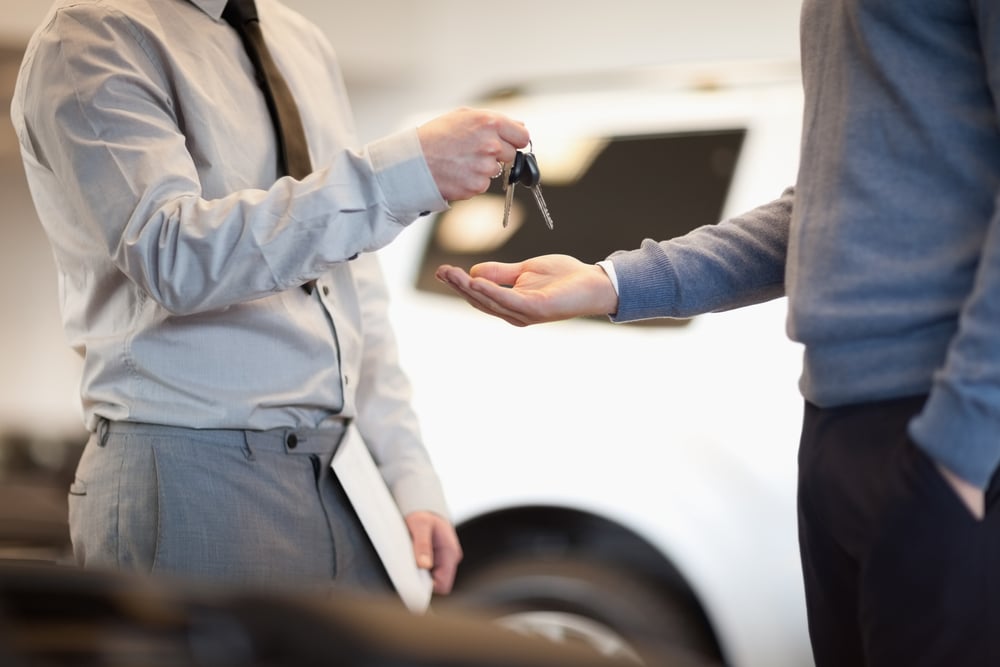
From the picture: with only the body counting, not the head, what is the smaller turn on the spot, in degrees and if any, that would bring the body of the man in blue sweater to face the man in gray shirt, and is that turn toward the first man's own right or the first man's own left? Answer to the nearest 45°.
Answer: approximately 45° to the first man's own right

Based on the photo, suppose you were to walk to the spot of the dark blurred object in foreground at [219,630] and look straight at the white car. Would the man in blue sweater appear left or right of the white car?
right

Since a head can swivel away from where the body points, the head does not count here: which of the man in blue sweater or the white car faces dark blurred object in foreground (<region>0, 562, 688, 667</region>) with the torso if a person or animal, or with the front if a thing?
the man in blue sweater

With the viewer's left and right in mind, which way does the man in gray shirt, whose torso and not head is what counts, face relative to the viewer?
facing the viewer and to the right of the viewer

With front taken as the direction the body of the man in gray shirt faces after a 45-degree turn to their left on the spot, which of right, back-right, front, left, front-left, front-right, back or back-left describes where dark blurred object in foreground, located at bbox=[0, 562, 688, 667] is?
right

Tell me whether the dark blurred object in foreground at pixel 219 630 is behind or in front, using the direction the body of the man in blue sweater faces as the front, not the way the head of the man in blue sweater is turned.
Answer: in front

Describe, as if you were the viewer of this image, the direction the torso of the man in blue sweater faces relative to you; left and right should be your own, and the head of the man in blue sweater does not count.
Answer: facing the viewer and to the left of the viewer

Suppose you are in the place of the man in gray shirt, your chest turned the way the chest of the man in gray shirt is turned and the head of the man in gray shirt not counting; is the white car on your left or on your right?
on your left
